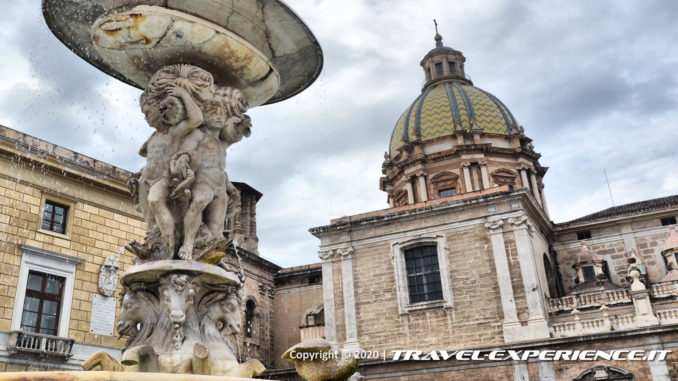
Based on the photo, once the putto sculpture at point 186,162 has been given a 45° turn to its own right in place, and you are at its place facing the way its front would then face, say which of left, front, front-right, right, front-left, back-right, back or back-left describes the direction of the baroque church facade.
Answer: back

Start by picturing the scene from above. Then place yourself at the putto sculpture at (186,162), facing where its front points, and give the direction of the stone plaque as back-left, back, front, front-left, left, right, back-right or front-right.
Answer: back

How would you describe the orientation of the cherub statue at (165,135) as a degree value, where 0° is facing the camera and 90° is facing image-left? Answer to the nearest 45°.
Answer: approximately 45°

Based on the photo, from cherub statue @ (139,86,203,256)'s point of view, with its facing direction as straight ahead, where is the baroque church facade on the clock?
The baroque church facade is roughly at 6 o'clock from the cherub statue.

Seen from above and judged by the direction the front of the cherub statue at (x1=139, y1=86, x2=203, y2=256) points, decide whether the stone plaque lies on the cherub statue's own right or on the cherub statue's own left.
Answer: on the cherub statue's own right
